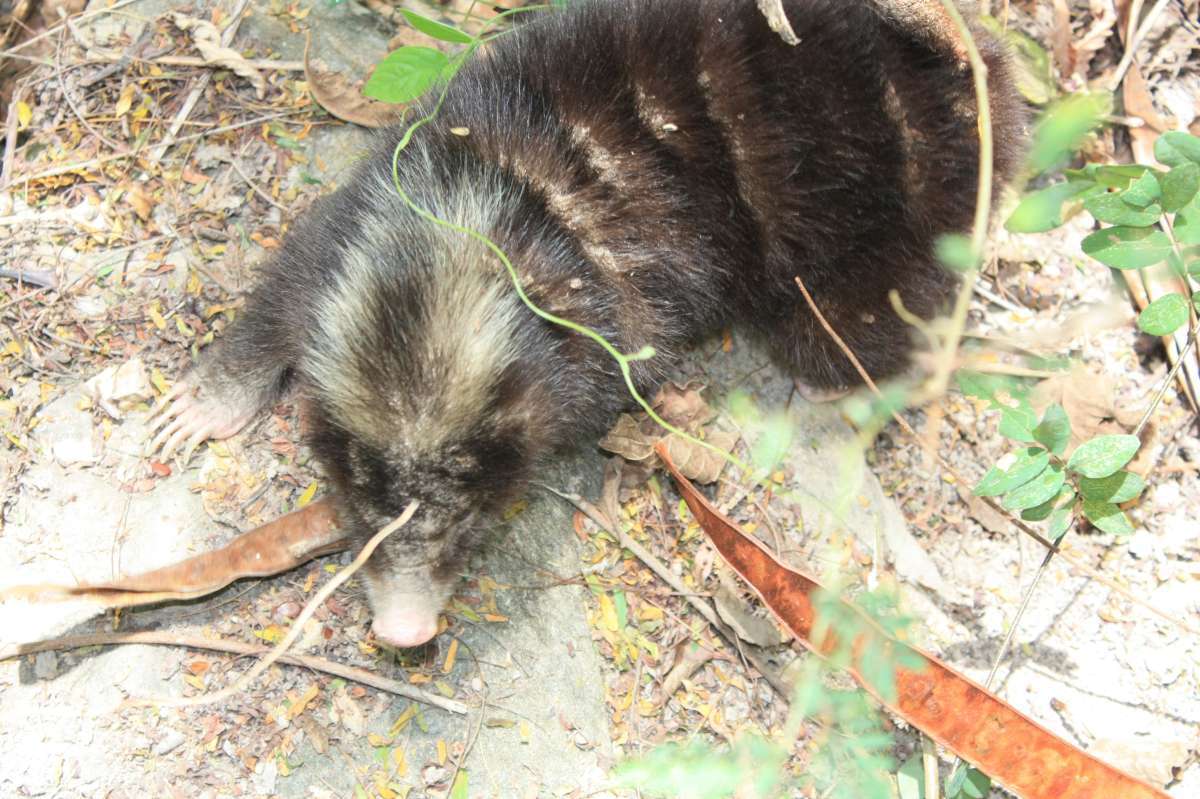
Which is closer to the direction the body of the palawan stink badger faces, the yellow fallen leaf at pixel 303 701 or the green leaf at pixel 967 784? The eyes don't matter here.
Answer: the yellow fallen leaf

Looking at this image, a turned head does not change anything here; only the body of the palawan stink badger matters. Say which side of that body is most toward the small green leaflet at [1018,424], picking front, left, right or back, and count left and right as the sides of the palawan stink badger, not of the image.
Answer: left

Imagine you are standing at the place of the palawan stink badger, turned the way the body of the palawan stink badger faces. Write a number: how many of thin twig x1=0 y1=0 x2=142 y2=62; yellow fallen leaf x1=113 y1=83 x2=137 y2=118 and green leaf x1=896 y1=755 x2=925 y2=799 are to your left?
1

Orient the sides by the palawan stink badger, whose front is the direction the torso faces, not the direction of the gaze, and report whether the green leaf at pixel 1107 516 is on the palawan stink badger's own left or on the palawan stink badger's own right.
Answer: on the palawan stink badger's own left

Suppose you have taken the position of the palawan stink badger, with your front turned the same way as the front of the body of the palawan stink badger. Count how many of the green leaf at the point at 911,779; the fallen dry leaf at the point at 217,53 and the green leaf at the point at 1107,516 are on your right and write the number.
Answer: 1

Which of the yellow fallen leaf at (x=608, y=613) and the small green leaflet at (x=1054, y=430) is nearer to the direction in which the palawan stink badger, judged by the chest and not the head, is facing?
the yellow fallen leaf

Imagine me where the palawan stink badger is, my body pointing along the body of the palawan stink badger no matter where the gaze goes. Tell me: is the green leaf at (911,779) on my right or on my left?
on my left

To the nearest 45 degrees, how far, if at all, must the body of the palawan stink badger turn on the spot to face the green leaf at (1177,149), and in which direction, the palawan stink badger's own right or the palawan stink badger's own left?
approximately 135° to the palawan stink badger's own left

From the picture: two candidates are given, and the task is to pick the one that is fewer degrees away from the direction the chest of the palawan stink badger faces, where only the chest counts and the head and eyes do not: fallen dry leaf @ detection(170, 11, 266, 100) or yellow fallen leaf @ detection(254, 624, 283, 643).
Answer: the yellow fallen leaf

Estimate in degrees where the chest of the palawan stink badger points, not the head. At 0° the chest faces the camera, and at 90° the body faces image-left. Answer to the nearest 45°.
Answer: approximately 45°

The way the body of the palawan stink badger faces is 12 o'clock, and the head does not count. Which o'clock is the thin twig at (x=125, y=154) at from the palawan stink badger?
The thin twig is roughly at 2 o'clock from the palawan stink badger.

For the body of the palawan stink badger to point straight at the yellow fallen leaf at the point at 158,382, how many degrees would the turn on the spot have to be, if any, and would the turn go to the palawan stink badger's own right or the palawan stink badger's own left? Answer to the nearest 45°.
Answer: approximately 45° to the palawan stink badger's own right

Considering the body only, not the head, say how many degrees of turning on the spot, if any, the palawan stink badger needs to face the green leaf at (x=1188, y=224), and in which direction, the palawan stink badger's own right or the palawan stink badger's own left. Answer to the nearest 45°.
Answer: approximately 135° to the palawan stink badger's own left

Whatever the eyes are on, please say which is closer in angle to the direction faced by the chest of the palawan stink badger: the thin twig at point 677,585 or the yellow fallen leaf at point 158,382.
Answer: the yellow fallen leaf

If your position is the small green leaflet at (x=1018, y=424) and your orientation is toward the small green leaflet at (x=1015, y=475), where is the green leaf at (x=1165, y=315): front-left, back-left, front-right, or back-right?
back-left
